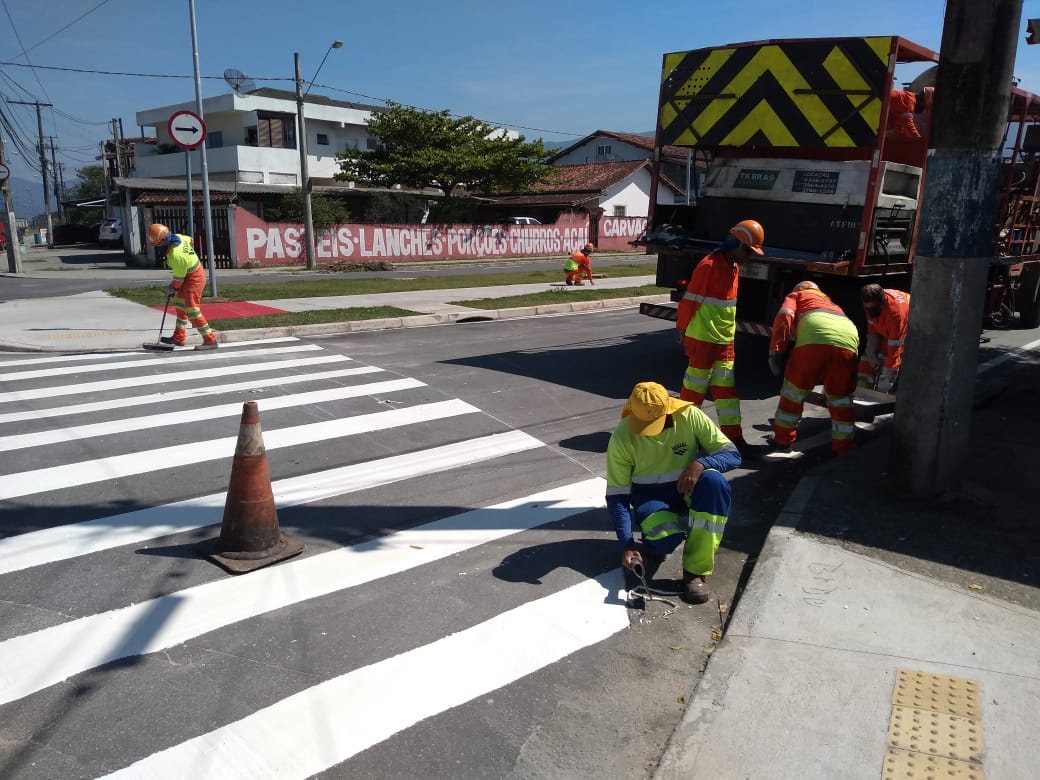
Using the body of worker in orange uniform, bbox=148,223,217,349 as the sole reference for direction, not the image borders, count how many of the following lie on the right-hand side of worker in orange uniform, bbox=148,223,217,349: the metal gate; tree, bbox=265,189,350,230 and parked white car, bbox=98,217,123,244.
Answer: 3

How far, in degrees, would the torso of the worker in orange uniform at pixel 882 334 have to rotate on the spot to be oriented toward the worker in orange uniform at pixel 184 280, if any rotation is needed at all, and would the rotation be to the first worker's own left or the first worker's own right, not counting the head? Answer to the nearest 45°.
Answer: approximately 45° to the first worker's own right

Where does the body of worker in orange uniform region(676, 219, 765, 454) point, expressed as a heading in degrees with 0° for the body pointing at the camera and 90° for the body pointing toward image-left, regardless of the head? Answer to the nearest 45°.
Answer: approximately 270°

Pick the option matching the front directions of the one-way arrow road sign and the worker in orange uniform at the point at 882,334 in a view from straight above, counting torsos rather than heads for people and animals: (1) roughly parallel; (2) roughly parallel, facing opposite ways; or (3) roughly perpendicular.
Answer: roughly perpendicular

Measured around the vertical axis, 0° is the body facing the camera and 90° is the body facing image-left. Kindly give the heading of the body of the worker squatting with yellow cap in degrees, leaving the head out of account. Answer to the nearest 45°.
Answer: approximately 0°

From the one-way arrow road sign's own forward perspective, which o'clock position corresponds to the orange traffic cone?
The orange traffic cone is roughly at 12 o'clock from the one-way arrow road sign.

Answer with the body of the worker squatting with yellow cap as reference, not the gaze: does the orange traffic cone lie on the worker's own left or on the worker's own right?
on the worker's own right

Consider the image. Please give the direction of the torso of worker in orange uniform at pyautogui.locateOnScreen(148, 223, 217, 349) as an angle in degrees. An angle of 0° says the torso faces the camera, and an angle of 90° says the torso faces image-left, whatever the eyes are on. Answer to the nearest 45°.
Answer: approximately 90°

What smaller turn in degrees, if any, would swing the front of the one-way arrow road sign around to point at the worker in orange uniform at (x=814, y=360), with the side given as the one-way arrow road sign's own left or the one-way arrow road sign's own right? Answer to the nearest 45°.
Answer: approximately 45° to the one-way arrow road sign's own left
